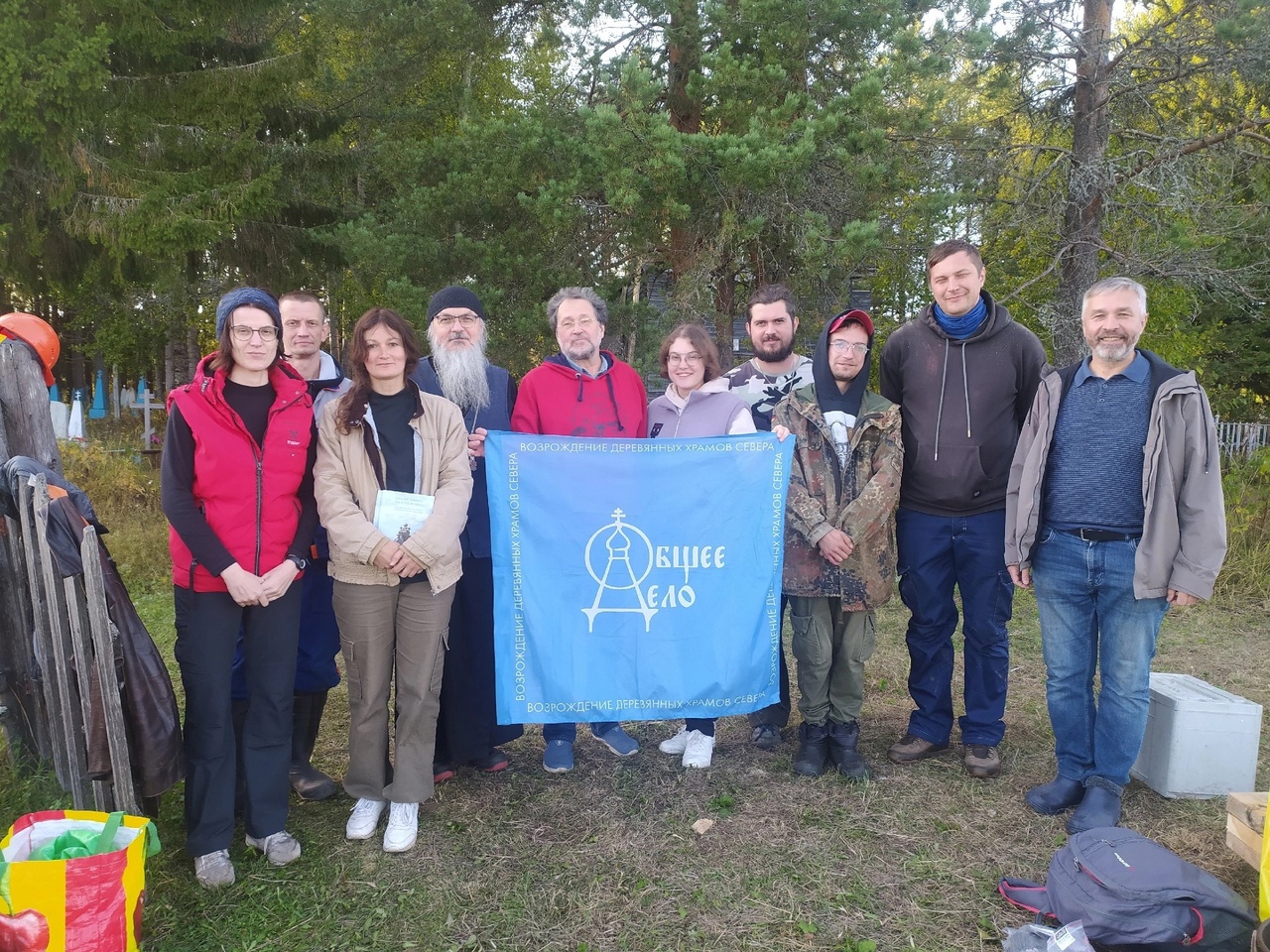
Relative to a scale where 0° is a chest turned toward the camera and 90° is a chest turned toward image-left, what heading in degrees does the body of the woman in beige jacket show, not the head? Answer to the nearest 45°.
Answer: approximately 0°

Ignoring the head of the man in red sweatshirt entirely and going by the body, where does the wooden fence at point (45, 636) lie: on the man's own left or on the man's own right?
on the man's own right

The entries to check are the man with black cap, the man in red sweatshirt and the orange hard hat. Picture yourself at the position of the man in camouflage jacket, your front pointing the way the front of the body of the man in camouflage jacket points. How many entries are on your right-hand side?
3

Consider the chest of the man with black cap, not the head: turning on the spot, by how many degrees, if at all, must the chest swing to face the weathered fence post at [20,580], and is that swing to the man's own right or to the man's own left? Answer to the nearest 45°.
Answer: approximately 90° to the man's own right

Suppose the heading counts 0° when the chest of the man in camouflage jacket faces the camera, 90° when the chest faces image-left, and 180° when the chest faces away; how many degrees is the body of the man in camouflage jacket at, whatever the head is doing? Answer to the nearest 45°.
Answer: approximately 0°

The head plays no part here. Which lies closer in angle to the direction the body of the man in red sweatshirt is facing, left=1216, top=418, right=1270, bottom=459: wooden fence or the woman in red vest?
the woman in red vest
